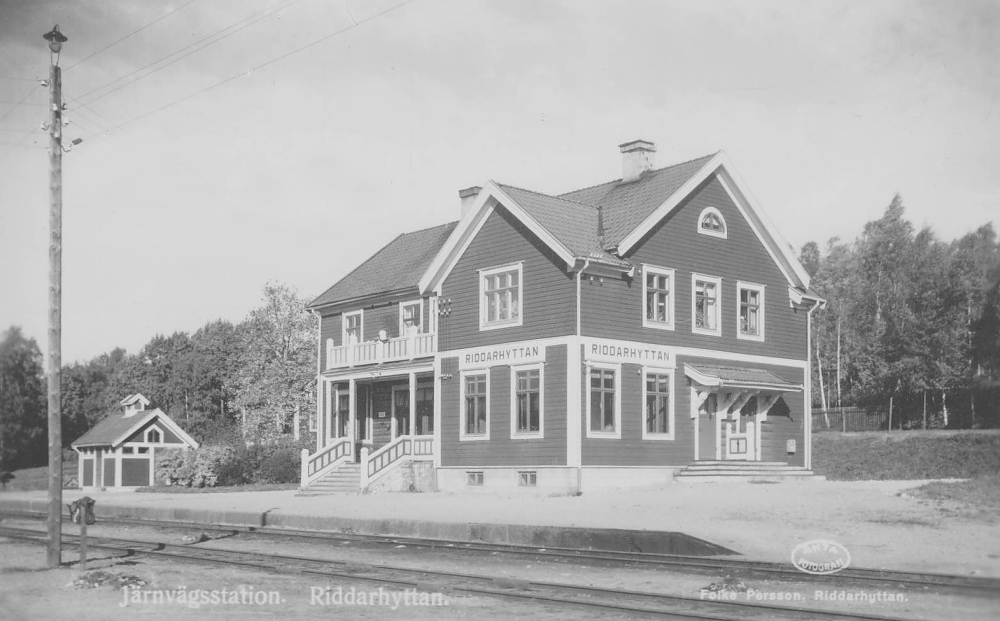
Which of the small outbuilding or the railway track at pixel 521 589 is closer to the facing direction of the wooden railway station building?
the railway track

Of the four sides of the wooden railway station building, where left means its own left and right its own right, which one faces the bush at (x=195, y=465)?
right

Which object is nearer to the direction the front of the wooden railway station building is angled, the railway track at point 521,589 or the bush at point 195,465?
the railway track

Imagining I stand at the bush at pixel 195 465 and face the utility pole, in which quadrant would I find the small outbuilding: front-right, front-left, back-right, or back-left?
back-right

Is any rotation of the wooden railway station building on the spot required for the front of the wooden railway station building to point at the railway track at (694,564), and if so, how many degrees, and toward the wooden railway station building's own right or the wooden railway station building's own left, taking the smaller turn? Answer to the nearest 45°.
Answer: approximately 45° to the wooden railway station building's own left

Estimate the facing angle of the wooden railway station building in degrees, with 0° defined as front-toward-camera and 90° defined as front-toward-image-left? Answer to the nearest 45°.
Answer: approximately 45°

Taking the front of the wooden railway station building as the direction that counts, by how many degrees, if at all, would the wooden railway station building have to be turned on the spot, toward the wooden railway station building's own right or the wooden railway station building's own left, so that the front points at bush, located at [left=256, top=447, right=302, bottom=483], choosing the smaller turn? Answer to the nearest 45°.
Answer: approximately 90° to the wooden railway station building's own right
